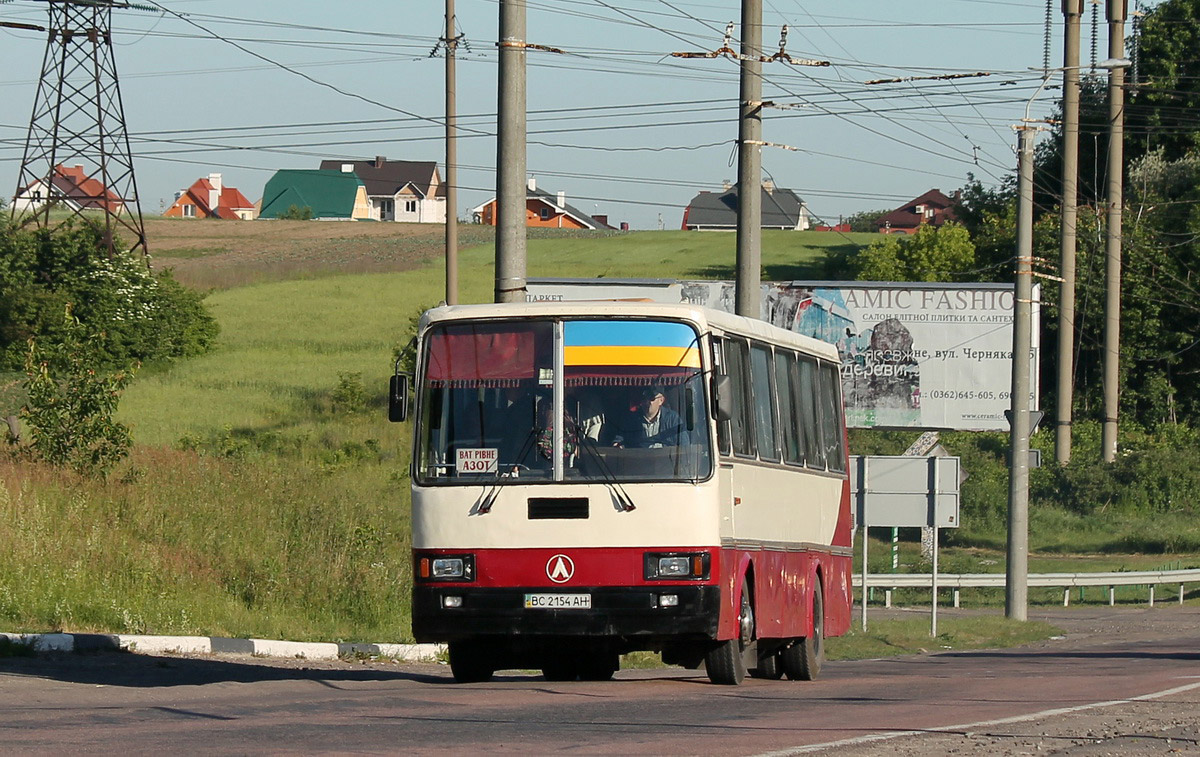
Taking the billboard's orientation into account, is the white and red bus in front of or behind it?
in front

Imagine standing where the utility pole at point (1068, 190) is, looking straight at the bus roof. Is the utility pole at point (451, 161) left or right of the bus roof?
right

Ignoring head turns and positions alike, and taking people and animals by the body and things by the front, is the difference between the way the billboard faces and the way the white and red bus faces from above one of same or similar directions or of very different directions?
same or similar directions

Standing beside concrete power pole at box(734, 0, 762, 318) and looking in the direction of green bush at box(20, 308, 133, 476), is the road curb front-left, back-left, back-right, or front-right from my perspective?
front-left

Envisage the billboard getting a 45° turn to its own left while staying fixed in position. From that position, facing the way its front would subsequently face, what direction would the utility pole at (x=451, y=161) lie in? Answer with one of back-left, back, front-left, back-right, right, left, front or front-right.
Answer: right

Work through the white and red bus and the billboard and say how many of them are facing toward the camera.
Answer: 2

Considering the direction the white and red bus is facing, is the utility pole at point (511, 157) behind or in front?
behind

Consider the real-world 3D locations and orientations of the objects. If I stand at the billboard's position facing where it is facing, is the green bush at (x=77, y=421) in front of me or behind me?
in front

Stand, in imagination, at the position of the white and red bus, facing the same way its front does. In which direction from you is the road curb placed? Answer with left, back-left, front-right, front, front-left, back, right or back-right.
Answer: back-right

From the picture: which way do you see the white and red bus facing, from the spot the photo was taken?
facing the viewer

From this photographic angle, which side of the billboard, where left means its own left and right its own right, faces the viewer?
front

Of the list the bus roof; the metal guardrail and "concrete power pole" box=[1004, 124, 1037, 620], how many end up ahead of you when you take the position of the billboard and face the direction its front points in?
3

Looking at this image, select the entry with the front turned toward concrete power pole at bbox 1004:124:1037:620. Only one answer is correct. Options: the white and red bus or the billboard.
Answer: the billboard
